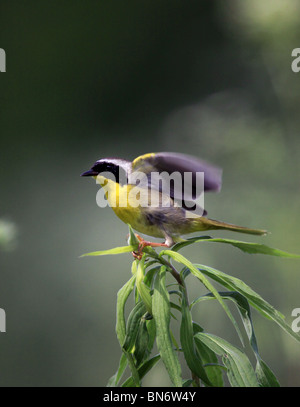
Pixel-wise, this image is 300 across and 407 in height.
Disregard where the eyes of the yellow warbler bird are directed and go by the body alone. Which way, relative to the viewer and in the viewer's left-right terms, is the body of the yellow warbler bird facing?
facing to the left of the viewer
